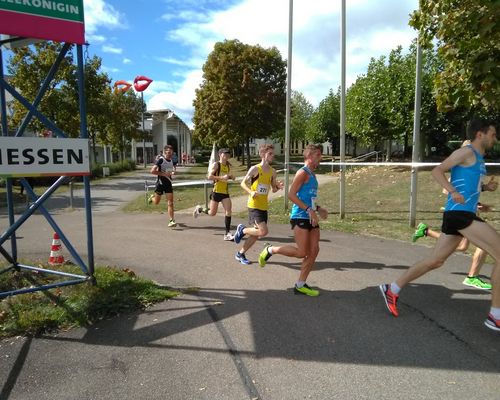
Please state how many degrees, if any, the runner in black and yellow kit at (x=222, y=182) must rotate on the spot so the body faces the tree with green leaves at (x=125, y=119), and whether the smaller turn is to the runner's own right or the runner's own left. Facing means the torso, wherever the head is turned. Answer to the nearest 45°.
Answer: approximately 135° to the runner's own left

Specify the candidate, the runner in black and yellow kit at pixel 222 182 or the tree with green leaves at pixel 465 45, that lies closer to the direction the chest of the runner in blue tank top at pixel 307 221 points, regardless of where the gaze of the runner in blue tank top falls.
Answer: the tree with green leaves

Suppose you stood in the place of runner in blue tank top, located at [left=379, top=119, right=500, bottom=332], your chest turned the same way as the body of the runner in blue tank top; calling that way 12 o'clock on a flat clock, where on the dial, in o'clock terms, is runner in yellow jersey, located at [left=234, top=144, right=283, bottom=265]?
The runner in yellow jersey is roughly at 7 o'clock from the runner in blue tank top.

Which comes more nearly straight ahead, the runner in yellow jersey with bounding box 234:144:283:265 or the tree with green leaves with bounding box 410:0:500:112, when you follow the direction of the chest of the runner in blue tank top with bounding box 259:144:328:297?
the tree with green leaves

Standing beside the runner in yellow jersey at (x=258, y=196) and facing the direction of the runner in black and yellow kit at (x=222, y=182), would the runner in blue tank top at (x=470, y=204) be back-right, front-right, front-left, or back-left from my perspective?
back-right

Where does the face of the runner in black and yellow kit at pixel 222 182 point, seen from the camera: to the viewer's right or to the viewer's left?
to the viewer's right

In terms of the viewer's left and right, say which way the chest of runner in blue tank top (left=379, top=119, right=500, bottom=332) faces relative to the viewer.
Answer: facing to the right of the viewer

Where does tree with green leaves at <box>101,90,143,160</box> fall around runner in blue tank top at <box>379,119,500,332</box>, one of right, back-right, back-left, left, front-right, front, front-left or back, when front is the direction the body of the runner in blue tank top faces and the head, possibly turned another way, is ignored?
back-left

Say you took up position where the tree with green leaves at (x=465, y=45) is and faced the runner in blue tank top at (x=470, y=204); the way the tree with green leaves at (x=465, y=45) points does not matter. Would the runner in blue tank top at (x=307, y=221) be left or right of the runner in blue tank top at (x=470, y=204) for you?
right

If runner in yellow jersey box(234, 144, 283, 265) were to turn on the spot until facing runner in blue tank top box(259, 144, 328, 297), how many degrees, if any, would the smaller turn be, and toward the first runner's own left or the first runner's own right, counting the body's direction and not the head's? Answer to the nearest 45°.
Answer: approximately 45° to the first runner's own right

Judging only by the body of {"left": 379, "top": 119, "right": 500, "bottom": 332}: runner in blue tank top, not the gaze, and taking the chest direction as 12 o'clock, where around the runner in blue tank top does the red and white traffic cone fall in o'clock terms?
The red and white traffic cone is roughly at 6 o'clock from the runner in blue tank top.
